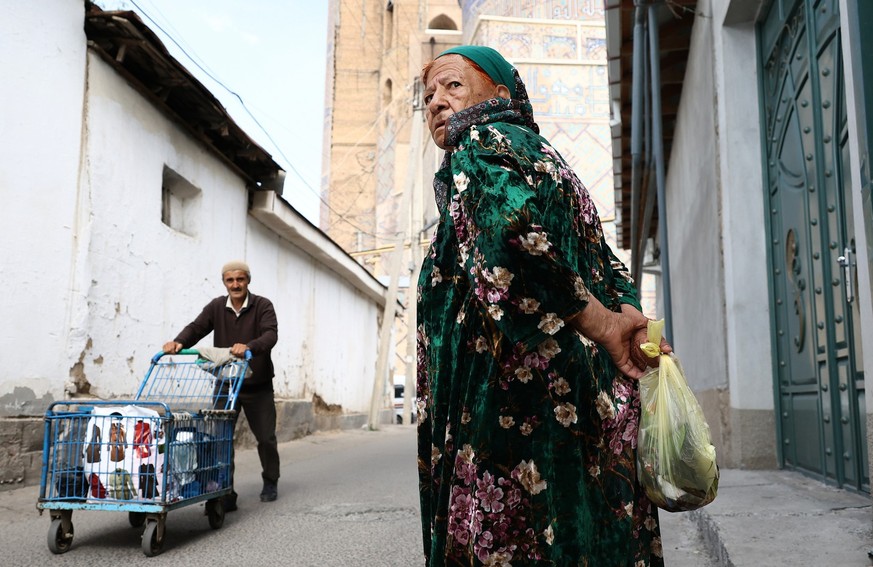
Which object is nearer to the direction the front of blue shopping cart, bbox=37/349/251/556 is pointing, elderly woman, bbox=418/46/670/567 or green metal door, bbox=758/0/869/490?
the elderly woman

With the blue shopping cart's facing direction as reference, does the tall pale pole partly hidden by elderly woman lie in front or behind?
behind

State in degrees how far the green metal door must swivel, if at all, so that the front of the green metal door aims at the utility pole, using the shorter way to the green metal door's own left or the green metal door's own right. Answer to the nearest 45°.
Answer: approximately 90° to the green metal door's own right

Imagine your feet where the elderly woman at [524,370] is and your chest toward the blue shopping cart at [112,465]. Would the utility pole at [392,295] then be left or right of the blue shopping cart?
right

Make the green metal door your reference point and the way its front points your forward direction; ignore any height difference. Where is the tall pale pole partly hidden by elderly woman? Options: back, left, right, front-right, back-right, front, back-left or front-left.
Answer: right

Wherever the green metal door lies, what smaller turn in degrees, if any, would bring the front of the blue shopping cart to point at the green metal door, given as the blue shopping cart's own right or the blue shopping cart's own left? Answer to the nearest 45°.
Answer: approximately 135° to the blue shopping cart's own left

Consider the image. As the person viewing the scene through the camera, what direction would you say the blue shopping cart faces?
facing the viewer and to the left of the viewer

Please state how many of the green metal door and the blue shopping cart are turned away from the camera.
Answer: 0

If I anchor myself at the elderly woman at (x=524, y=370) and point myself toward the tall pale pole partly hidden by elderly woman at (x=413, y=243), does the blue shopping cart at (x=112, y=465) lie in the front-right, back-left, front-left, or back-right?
front-left

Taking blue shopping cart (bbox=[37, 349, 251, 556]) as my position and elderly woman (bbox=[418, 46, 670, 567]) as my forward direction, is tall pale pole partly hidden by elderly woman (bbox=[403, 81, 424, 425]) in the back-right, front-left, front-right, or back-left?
back-left

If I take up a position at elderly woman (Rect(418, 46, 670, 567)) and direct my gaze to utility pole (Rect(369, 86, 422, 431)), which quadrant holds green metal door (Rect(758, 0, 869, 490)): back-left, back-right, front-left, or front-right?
front-right

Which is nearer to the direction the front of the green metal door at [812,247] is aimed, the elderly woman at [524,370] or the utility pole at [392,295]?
the elderly woman

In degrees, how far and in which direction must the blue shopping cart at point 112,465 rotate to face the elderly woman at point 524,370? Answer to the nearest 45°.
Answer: approximately 45° to its left

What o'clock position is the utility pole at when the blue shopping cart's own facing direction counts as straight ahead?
The utility pole is roughly at 5 o'clock from the blue shopping cart.

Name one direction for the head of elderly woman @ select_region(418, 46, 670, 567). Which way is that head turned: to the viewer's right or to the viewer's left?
to the viewer's left
